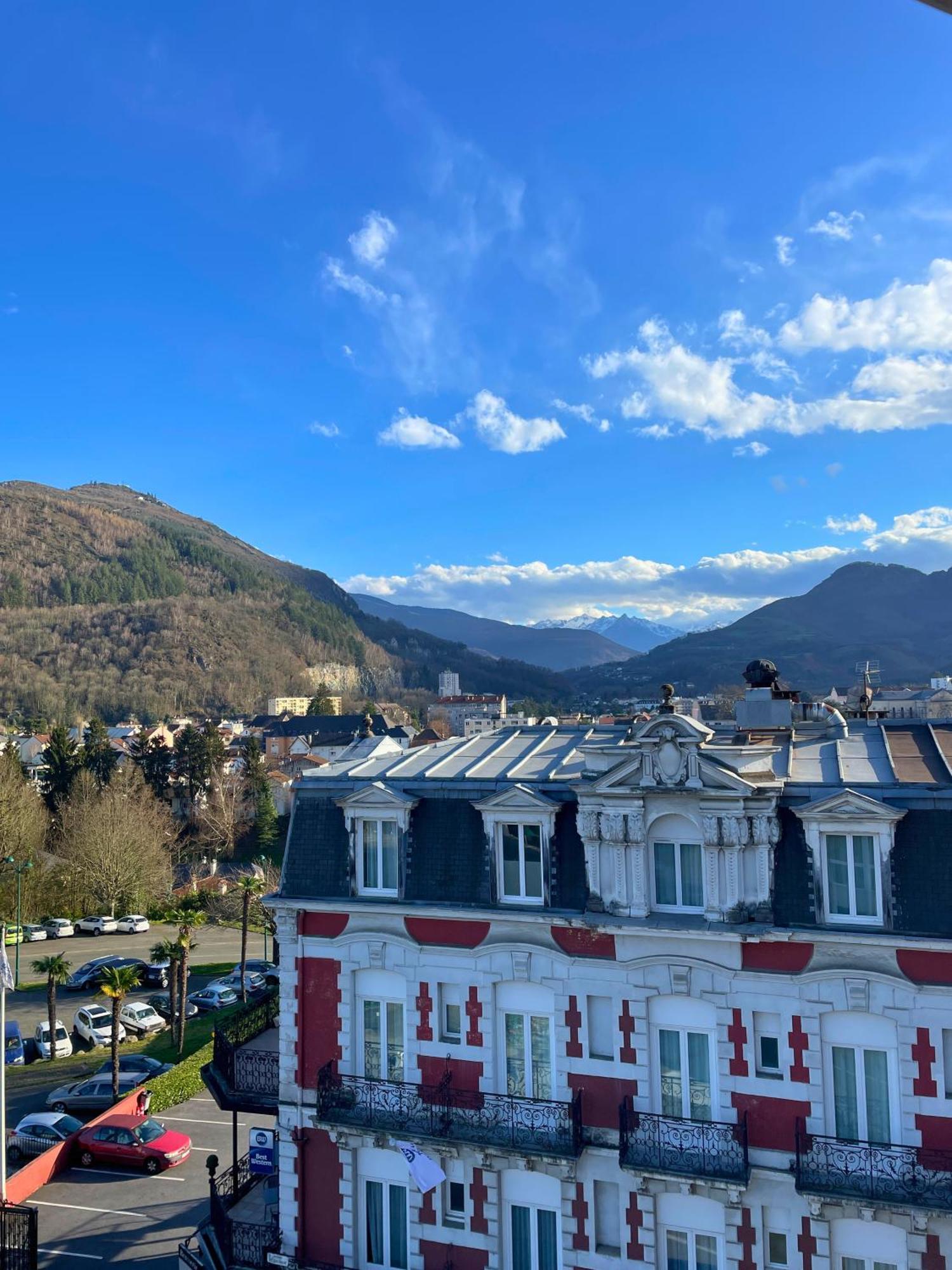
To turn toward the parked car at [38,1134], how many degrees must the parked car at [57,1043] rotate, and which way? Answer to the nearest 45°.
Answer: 0° — it already faces it

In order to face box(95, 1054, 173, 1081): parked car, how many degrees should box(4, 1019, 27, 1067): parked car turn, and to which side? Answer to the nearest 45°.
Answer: approximately 45° to its left

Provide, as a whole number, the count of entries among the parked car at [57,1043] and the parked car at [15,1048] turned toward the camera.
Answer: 2

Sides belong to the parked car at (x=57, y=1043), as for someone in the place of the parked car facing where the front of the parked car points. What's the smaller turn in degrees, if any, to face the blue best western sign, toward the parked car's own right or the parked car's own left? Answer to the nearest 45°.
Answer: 0° — it already faces it

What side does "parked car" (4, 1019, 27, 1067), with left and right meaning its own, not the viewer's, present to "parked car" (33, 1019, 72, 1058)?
left

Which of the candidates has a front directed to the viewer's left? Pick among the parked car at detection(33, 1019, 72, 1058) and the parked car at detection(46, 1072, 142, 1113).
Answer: the parked car at detection(46, 1072, 142, 1113)

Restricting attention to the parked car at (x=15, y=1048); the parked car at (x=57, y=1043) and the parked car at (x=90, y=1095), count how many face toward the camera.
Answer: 2

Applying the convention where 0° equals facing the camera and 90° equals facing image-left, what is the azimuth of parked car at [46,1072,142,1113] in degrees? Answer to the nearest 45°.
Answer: approximately 90°

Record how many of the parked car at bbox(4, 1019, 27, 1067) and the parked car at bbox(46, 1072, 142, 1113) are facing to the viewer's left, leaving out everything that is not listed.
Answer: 1

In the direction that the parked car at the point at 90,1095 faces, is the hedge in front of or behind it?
behind

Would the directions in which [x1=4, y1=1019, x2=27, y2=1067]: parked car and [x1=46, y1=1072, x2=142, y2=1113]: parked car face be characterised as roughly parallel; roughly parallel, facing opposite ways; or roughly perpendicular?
roughly perpendicular
